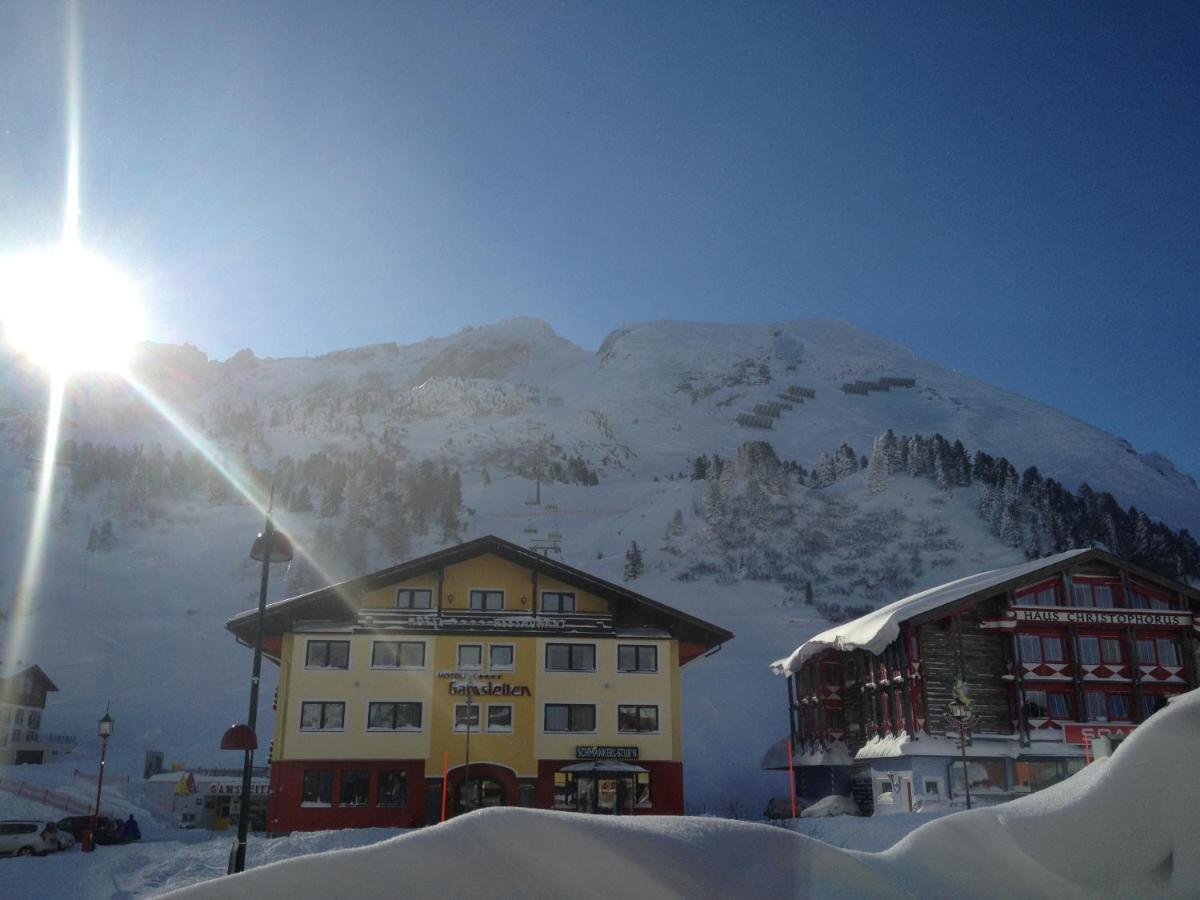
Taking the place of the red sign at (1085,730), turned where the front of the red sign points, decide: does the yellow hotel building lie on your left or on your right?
on your right

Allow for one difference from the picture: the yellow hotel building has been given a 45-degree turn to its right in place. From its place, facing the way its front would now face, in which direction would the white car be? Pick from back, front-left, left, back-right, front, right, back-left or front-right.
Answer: front-right

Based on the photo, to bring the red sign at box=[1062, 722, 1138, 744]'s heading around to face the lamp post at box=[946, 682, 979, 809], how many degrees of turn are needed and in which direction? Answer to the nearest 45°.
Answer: approximately 45° to its right

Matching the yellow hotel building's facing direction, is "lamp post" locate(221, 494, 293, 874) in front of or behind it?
in front

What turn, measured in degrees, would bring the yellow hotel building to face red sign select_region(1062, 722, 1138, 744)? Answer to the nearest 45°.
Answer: approximately 90° to its left

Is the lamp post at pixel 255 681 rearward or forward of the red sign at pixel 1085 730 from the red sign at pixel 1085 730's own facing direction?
forward

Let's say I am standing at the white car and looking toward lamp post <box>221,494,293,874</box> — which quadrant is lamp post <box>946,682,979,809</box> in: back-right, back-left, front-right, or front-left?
front-left

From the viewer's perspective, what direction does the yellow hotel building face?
toward the camera

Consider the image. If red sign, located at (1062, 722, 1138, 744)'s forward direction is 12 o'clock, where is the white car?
The white car is roughly at 2 o'clock from the red sign.

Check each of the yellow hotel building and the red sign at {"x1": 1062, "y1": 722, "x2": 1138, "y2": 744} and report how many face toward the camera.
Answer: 2

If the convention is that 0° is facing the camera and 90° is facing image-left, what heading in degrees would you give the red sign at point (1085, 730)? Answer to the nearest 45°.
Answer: approximately 0°

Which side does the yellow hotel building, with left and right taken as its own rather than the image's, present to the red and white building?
left
